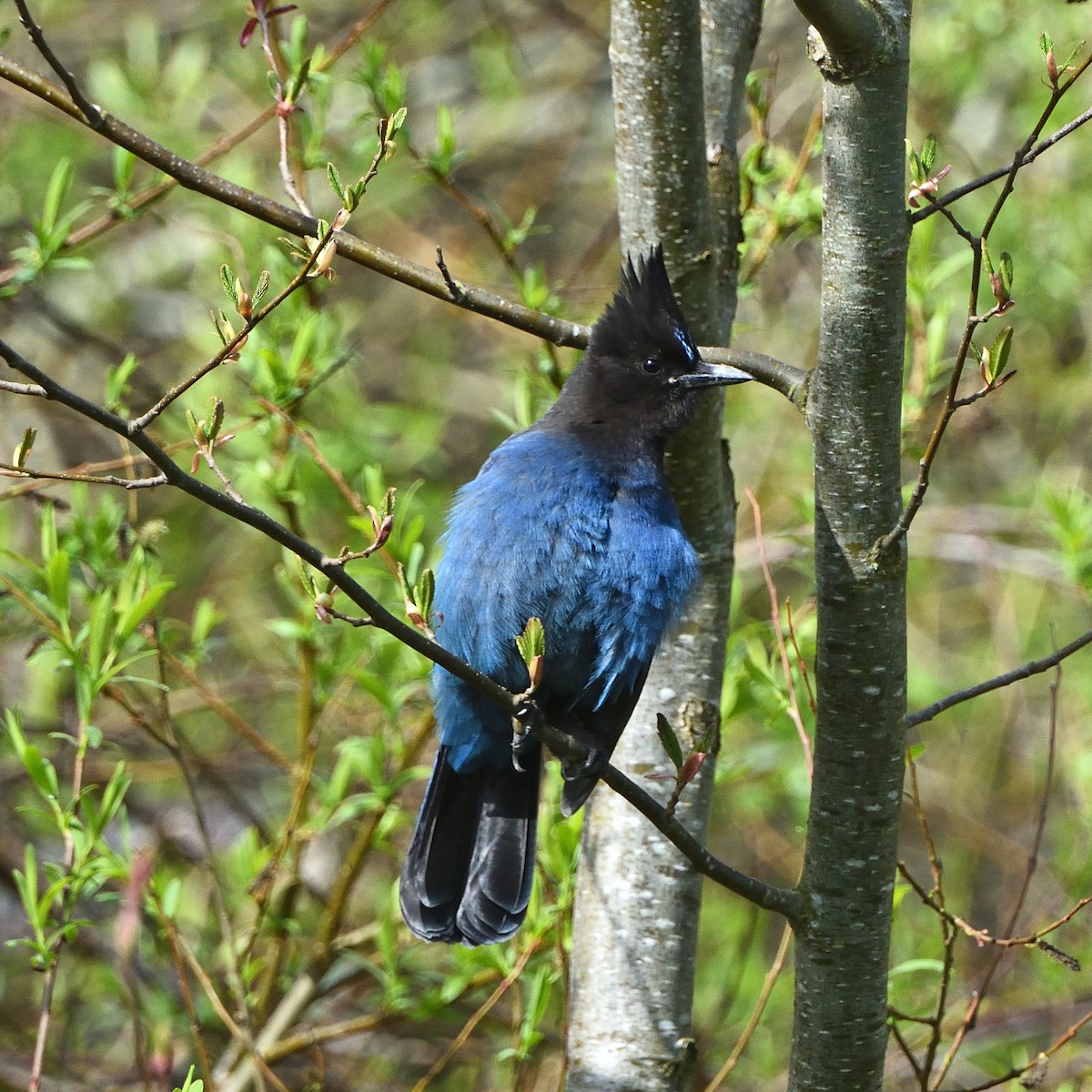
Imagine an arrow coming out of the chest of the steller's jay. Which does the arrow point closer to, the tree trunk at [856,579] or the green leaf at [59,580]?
the tree trunk
